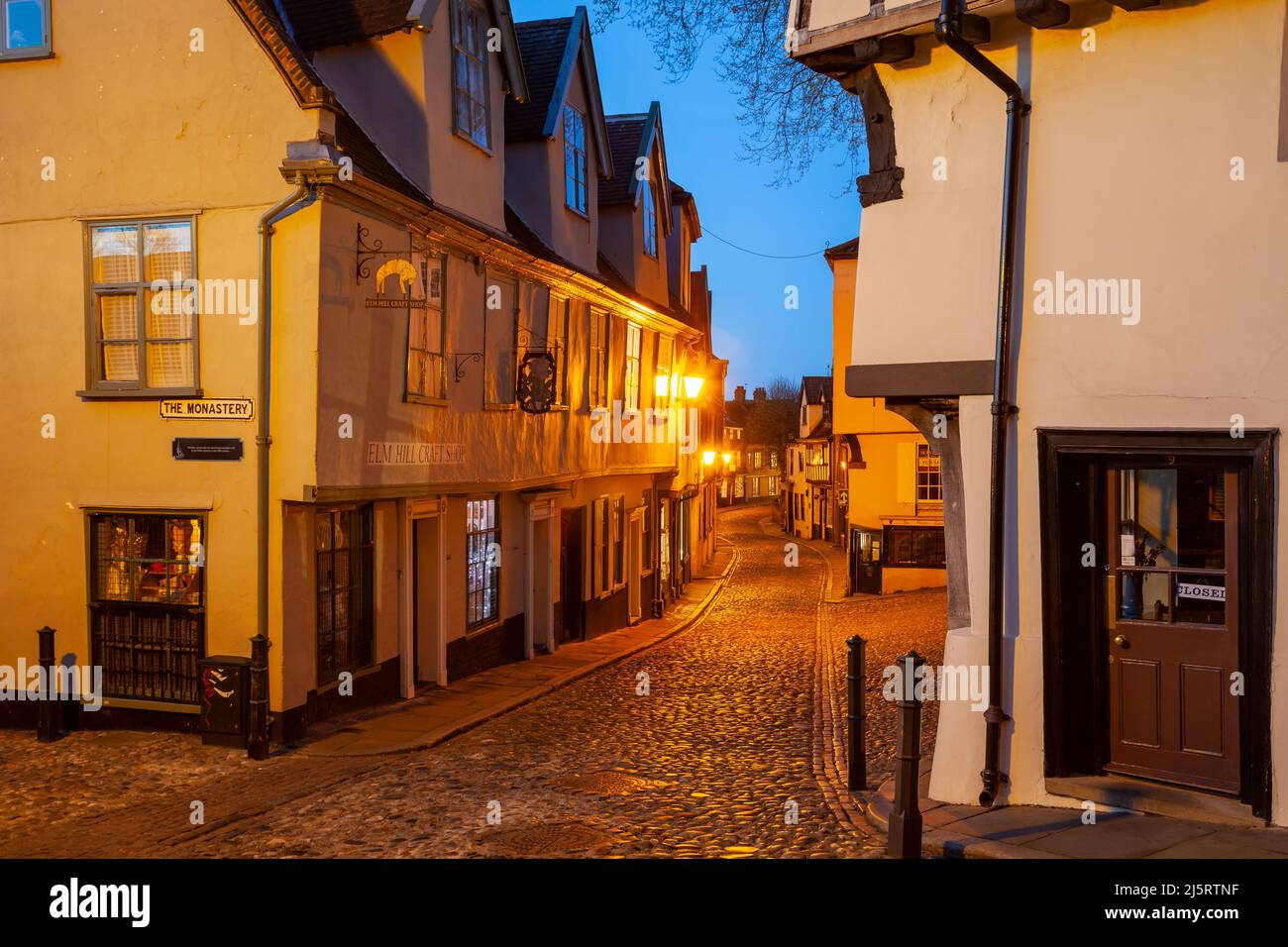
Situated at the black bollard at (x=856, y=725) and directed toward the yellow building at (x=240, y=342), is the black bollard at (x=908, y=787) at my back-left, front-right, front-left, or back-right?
back-left

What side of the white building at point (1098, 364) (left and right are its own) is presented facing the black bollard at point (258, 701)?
right

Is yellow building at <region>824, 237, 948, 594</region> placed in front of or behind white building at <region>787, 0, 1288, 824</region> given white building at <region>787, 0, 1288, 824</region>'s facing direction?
behind

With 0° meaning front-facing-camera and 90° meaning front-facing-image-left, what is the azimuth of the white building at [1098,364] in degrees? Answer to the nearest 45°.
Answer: approximately 0°

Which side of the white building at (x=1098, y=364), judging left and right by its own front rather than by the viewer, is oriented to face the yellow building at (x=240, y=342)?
right
